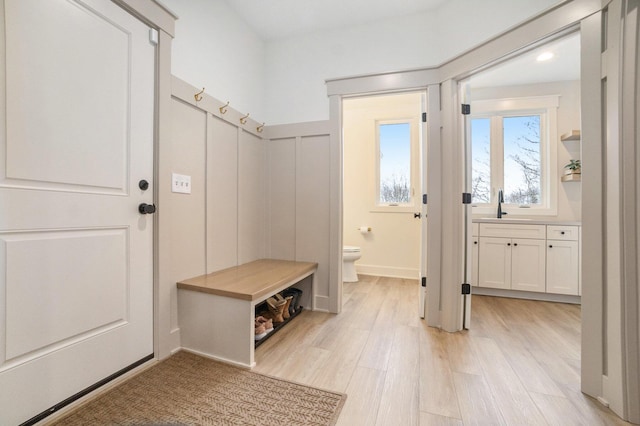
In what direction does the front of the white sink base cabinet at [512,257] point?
toward the camera

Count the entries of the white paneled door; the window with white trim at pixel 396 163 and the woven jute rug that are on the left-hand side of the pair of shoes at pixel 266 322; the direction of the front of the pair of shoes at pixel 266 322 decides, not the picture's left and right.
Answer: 1

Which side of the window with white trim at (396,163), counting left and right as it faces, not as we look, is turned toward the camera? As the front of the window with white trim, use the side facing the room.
front

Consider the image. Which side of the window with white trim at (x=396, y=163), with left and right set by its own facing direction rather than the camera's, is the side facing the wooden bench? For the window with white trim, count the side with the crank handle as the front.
front

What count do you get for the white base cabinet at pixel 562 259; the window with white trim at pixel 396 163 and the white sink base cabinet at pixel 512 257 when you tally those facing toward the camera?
3

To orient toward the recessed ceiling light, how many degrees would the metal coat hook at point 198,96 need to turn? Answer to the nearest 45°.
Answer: approximately 45° to its left

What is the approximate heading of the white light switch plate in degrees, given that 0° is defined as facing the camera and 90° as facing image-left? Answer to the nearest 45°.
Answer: approximately 315°

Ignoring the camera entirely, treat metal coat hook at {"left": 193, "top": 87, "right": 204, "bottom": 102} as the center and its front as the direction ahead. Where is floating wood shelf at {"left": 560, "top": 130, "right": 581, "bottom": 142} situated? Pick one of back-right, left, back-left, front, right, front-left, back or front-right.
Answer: front-left

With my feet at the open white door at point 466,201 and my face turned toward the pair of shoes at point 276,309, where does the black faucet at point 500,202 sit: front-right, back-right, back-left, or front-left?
back-right

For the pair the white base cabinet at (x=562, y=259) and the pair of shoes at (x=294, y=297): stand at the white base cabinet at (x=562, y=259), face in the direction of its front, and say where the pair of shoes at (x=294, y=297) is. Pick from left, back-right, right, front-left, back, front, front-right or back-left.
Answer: front-right

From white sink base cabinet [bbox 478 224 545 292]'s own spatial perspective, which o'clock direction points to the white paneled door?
The white paneled door is roughly at 1 o'clock from the white sink base cabinet.

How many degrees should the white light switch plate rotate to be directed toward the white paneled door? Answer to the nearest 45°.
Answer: approximately 90° to its right

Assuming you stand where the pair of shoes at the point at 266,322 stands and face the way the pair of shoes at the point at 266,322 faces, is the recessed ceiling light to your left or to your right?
on your left
